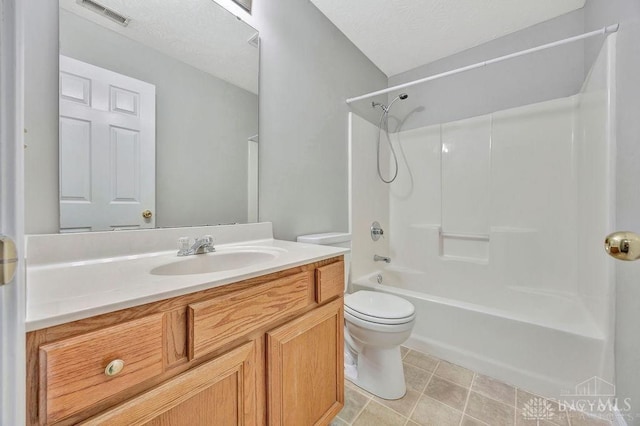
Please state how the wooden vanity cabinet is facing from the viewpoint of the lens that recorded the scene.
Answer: facing the viewer and to the right of the viewer

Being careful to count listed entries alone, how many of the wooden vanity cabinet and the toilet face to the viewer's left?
0

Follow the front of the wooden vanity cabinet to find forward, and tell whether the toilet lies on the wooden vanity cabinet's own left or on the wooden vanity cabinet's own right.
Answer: on the wooden vanity cabinet's own left
